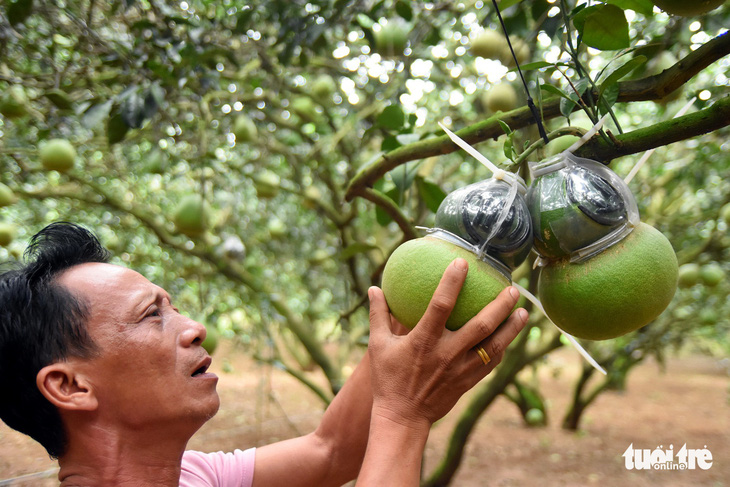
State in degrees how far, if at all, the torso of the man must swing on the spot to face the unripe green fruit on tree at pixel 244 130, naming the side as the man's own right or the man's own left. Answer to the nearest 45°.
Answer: approximately 90° to the man's own left

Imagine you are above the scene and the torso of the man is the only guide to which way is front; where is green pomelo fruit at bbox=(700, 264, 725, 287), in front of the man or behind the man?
in front

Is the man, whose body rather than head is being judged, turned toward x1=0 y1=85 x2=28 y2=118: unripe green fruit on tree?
no

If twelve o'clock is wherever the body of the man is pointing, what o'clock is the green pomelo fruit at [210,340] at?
The green pomelo fruit is roughly at 9 o'clock from the man.

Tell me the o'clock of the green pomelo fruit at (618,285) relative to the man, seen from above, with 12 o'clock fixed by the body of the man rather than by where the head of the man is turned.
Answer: The green pomelo fruit is roughly at 1 o'clock from the man.

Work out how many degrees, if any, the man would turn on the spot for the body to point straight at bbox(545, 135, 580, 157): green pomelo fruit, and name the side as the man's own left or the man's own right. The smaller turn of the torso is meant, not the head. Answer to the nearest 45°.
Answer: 0° — they already face it

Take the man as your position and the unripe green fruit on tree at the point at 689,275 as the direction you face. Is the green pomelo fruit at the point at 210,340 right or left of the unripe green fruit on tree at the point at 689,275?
left

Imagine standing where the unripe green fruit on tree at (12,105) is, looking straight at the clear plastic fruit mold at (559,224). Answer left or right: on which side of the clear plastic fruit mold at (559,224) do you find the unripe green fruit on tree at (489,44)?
left

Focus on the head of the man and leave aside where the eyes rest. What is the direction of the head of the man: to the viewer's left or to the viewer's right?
to the viewer's right

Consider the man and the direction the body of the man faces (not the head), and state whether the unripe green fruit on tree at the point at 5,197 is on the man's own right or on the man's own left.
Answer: on the man's own left

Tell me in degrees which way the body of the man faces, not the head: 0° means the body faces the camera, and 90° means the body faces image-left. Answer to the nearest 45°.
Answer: approximately 270°
